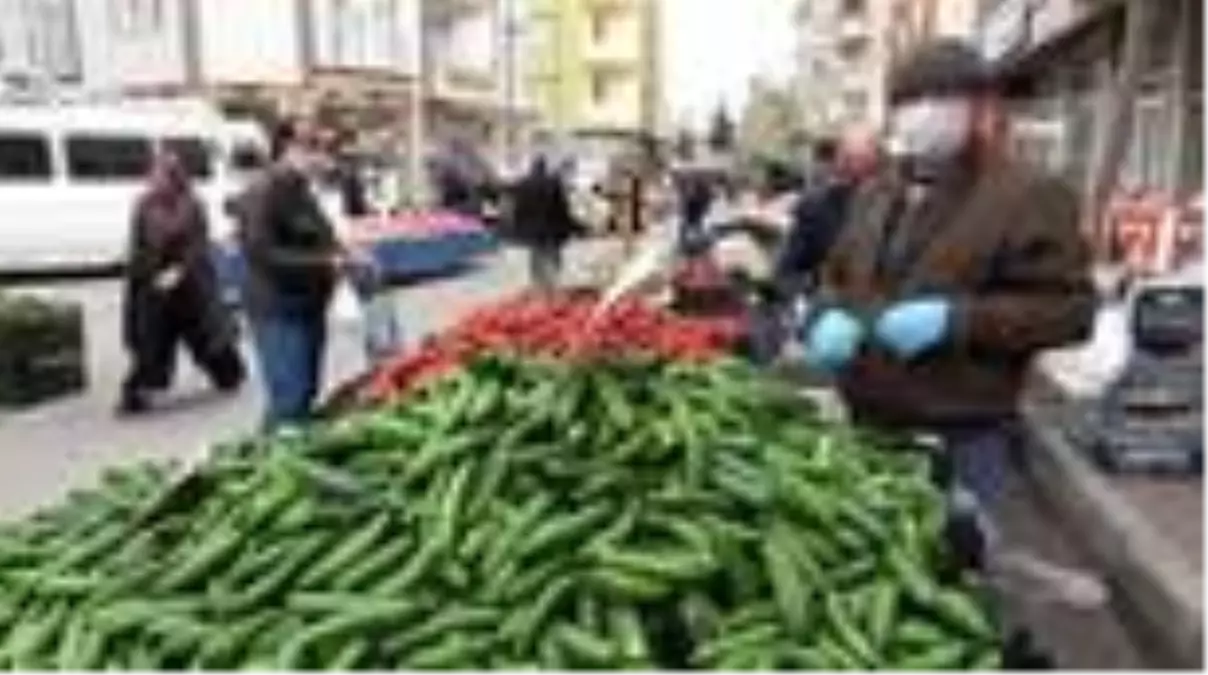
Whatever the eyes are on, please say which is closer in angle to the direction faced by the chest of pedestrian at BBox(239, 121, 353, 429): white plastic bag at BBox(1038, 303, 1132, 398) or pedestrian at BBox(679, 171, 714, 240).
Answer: the white plastic bag

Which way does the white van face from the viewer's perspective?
to the viewer's right

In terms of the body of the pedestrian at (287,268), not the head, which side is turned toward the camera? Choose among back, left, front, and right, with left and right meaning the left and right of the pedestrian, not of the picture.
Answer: right

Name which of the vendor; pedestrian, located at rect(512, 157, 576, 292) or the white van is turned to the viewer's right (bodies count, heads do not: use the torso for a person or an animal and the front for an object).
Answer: the white van

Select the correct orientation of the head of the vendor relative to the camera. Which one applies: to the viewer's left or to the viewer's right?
to the viewer's left

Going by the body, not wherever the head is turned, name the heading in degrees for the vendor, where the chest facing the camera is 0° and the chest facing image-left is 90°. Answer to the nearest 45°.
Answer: approximately 45°
